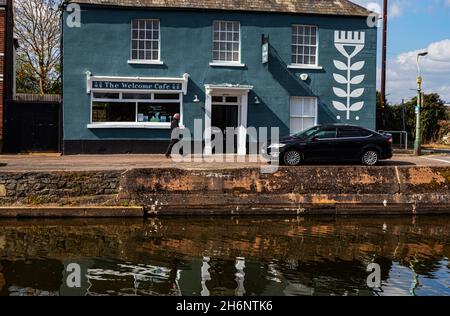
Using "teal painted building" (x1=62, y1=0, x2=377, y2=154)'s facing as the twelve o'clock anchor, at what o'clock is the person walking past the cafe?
The person walking past the cafe is roughly at 1 o'clock from the teal painted building.

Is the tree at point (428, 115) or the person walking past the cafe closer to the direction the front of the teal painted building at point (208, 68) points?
the person walking past the cafe

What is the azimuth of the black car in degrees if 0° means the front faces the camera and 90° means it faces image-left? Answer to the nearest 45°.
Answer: approximately 90°

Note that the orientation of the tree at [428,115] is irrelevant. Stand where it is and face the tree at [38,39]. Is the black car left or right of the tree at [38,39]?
left

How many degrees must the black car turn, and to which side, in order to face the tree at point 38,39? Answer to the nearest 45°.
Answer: approximately 45° to its right

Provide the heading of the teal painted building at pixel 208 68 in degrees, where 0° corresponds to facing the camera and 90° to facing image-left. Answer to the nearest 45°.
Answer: approximately 0°

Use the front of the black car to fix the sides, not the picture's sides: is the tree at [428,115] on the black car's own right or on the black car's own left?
on the black car's own right

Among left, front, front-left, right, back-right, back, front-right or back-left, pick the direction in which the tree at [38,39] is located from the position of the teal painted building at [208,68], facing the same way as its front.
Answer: back-right
